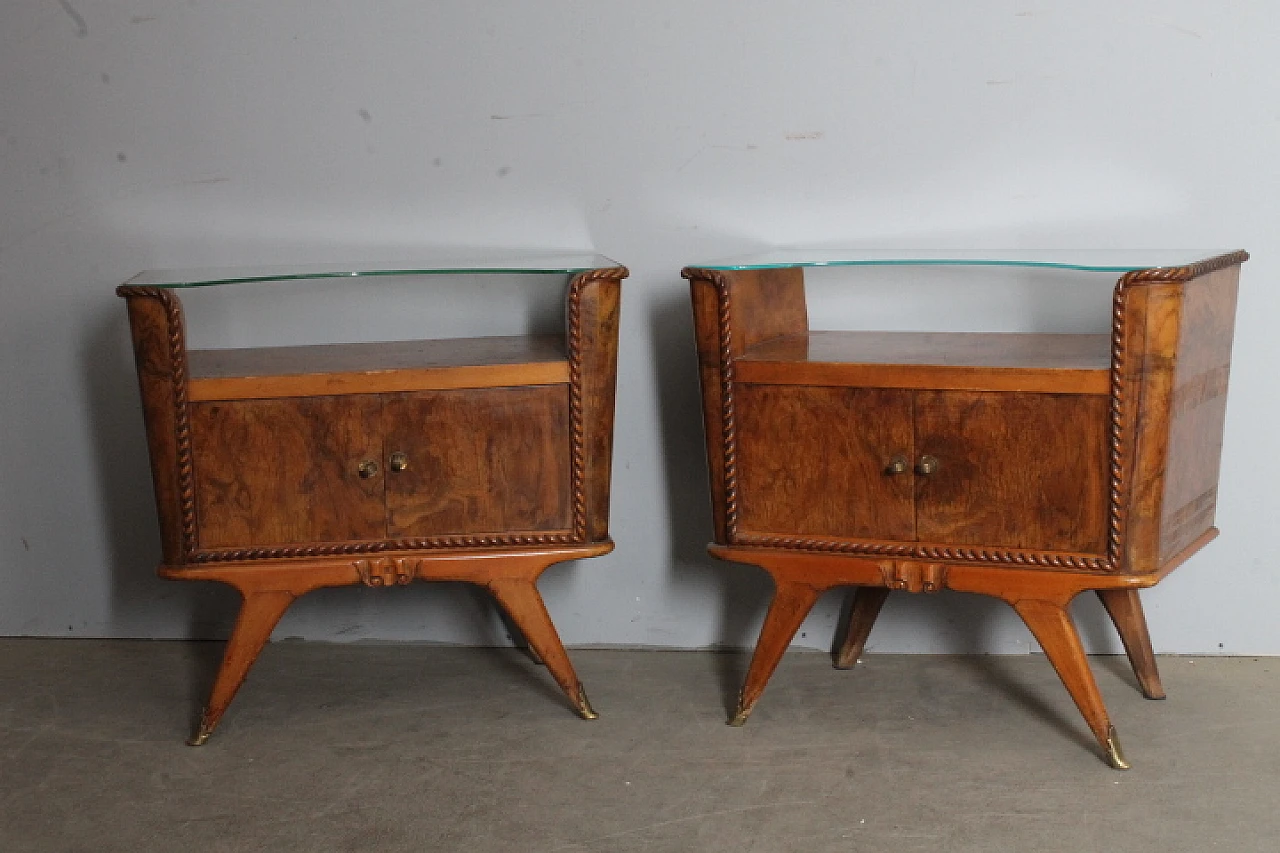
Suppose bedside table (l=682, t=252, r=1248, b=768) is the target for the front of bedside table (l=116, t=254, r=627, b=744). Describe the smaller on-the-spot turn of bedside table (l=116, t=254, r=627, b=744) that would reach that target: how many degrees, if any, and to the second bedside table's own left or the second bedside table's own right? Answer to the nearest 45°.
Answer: approximately 90° to the second bedside table's own left

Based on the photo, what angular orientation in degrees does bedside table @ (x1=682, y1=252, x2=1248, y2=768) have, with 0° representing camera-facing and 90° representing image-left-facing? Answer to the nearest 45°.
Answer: approximately 45°

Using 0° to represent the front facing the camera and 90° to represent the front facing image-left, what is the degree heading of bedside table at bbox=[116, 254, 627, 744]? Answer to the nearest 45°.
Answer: approximately 0°

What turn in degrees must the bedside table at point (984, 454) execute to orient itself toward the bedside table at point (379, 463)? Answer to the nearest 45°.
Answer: approximately 45° to its right
